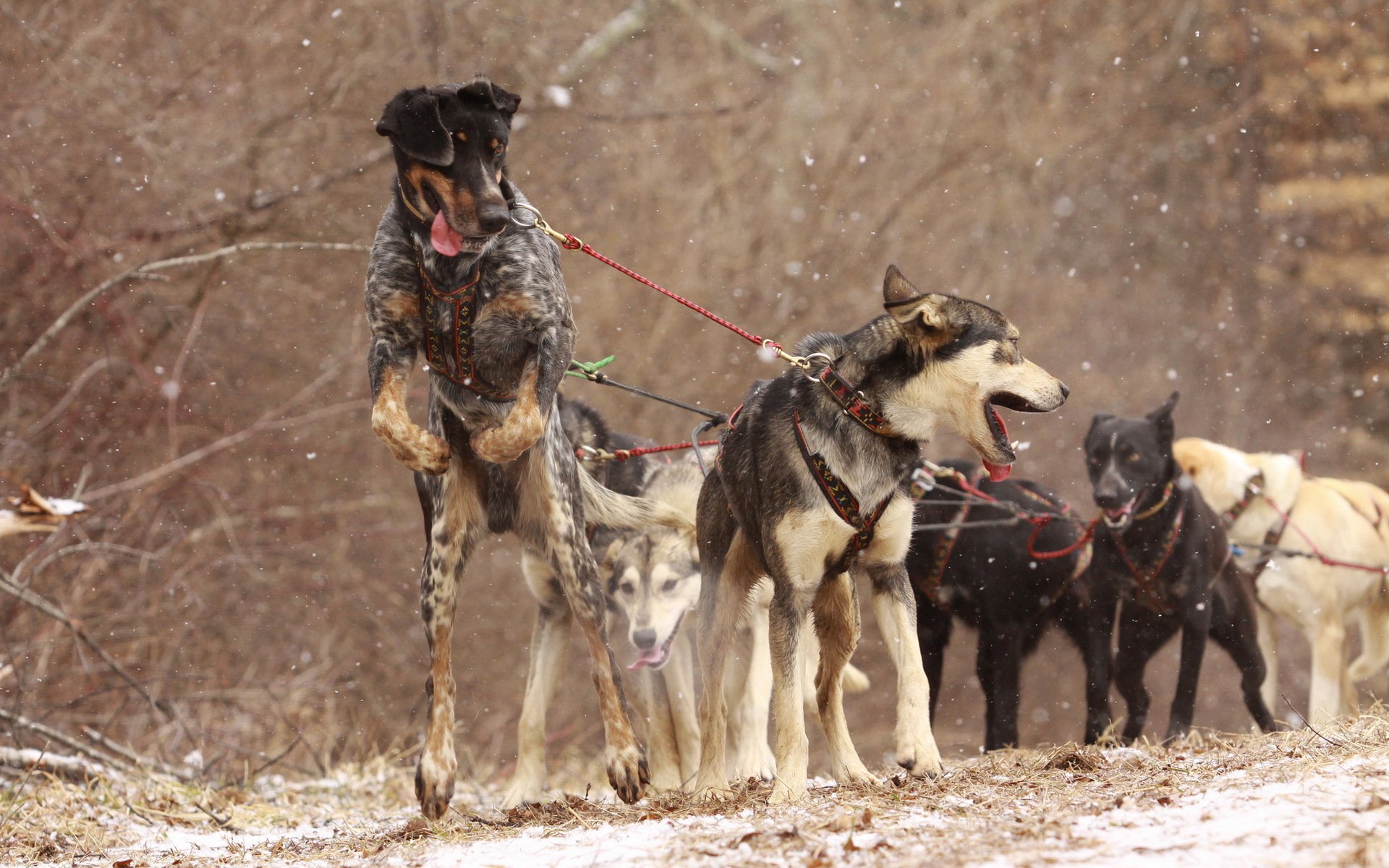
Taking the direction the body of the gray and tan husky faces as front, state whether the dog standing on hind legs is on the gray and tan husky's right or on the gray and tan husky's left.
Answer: on the gray and tan husky's right

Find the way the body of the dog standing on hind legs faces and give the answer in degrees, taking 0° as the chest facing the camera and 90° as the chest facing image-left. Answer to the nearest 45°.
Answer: approximately 0°

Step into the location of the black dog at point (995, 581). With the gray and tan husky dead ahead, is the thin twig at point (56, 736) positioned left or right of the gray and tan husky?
right

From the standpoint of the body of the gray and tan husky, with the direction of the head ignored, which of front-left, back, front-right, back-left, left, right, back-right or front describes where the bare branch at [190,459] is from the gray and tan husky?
back

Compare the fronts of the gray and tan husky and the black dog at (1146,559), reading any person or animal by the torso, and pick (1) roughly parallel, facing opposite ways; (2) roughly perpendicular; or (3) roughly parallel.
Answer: roughly perpendicular

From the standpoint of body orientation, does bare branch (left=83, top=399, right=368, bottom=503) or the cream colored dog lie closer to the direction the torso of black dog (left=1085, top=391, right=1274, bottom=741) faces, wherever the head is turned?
the bare branch

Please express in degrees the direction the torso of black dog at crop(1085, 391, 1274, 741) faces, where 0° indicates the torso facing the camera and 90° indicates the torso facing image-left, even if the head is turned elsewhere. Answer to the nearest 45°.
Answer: approximately 45°

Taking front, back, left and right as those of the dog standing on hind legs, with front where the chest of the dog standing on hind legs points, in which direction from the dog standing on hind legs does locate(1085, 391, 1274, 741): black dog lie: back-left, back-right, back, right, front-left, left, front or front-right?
back-left

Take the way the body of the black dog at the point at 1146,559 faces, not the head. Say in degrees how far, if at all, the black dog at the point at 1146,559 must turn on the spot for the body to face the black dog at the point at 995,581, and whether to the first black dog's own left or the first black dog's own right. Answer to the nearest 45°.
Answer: approximately 45° to the first black dog's own right

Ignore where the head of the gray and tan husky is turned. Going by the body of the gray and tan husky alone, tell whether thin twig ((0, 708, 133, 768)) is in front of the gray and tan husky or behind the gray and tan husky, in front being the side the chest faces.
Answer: behind

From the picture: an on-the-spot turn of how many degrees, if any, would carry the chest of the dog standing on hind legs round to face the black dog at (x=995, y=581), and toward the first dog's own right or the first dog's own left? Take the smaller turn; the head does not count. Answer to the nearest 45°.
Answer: approximately 135° to the first dog's own left

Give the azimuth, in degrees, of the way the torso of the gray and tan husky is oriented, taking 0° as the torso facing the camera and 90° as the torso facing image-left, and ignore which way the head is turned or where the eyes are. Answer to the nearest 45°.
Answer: approximately 315°

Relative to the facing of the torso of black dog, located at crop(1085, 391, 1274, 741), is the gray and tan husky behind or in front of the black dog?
in front
